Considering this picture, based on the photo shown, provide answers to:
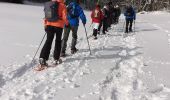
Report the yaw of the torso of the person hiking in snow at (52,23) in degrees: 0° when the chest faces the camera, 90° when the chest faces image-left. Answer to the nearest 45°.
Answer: approximately 225°

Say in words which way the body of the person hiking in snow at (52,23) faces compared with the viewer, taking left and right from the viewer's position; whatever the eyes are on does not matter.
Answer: facing away from the viewer and to the right of the viewer
